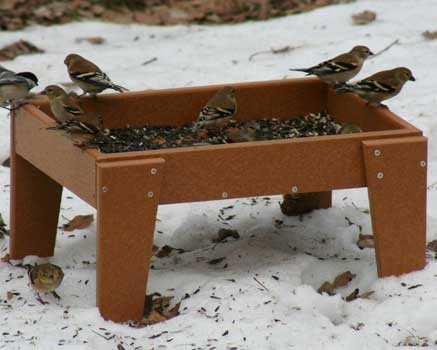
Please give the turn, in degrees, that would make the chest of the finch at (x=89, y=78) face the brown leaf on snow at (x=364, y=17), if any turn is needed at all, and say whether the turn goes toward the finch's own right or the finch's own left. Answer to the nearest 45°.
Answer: approximately 135° to the finch's own right

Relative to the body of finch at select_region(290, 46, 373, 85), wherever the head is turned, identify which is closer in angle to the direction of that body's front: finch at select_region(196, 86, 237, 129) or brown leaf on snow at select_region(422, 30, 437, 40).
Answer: the brown leaf on snow

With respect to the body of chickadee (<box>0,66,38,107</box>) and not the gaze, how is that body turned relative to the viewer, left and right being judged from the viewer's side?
facing to the right of the viewer

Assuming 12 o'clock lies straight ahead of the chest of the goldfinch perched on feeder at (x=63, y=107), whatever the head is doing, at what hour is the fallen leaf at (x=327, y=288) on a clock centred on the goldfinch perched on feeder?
The fallen leaf is roughly at 7 o'clock from the goldfinch perched on feeder.

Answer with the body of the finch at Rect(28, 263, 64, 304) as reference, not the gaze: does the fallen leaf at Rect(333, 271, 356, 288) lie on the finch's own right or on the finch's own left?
on the finch's own left

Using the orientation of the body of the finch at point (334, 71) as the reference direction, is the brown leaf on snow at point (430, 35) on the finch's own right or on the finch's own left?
on the finch's own left

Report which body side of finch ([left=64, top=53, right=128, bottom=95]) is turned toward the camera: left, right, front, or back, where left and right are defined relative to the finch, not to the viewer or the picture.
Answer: left

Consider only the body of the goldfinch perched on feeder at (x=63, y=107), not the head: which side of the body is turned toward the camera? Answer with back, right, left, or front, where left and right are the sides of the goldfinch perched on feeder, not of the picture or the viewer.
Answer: left

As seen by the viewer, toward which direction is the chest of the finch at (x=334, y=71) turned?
to the viewer's right
